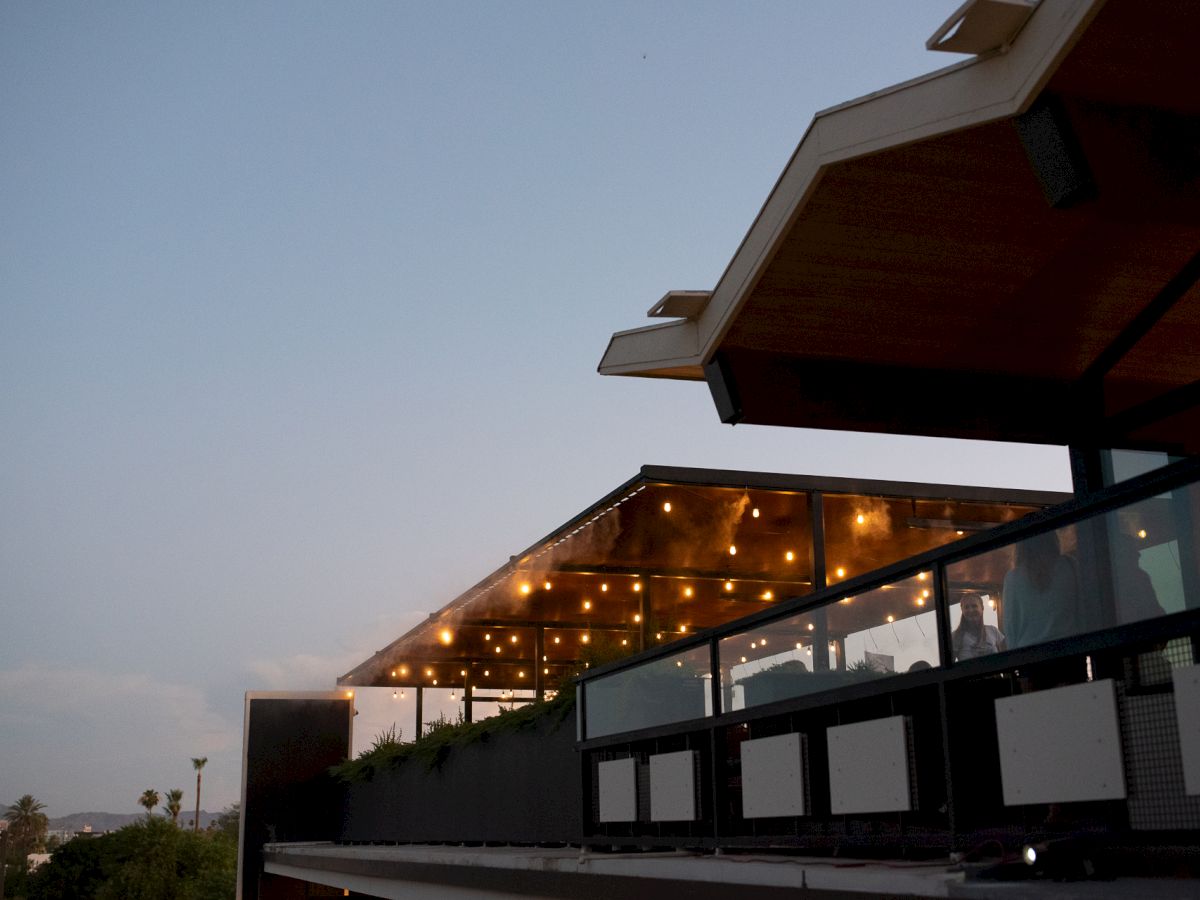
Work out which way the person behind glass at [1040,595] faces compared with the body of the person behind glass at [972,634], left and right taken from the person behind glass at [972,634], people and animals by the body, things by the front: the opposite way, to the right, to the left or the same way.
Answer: the opposite way

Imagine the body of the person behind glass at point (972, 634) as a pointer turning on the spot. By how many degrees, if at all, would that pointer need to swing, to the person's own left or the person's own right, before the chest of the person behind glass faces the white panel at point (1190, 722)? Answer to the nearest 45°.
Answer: approximately 45° to the person's own left

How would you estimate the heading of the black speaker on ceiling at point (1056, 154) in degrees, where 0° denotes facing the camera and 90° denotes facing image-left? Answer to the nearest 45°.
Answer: approximately 45°

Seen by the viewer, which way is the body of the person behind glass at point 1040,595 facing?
away from the camera

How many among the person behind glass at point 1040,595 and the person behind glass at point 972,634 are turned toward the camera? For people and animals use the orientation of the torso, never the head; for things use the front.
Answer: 1
